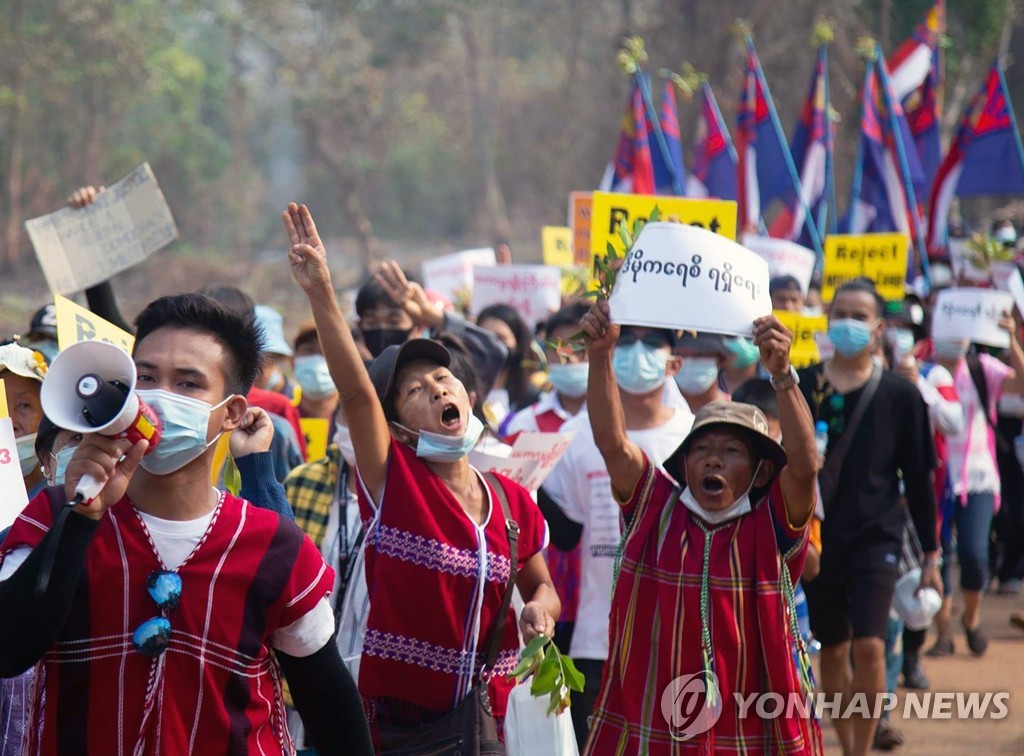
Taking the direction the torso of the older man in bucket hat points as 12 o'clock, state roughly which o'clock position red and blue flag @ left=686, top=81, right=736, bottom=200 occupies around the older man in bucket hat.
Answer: The red and blue flag is roughly at 6 o'clock from the older man in bucket hat.

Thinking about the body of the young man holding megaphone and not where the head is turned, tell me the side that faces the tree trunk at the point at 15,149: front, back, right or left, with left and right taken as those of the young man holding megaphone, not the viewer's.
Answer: back

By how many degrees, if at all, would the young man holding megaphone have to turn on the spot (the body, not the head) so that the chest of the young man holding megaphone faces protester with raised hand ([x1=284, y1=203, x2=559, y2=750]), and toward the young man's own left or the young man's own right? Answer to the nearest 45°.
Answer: approximately 135° to the young man's own left

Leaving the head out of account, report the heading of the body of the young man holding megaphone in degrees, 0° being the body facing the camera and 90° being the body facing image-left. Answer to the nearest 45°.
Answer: approximately 0°

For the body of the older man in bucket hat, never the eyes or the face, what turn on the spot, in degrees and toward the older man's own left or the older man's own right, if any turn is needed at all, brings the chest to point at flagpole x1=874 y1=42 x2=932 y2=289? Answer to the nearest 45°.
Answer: approximately 180°

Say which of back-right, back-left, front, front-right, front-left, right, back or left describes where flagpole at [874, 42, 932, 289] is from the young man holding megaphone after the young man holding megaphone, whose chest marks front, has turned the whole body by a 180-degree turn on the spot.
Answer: front-right

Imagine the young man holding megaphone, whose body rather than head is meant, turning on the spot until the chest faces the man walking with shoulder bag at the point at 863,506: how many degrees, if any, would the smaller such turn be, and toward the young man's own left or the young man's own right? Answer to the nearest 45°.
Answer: approximately 135° to the young man's own left

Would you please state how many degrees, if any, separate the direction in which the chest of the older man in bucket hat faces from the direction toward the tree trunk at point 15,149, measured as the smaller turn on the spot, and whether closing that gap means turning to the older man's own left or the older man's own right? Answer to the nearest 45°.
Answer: approximately 135° to the older man's own right

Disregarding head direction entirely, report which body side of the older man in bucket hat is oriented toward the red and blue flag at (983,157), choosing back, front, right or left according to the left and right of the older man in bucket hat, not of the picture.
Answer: back

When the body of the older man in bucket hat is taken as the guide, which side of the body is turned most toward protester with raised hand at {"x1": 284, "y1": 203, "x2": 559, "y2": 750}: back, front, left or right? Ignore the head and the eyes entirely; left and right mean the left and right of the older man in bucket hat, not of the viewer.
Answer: right

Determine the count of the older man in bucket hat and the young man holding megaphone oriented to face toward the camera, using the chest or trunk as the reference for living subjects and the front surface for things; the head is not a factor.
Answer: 2

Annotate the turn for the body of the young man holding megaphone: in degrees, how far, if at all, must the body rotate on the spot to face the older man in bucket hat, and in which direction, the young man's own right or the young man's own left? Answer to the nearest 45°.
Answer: approximately 135° to the young man's own left
